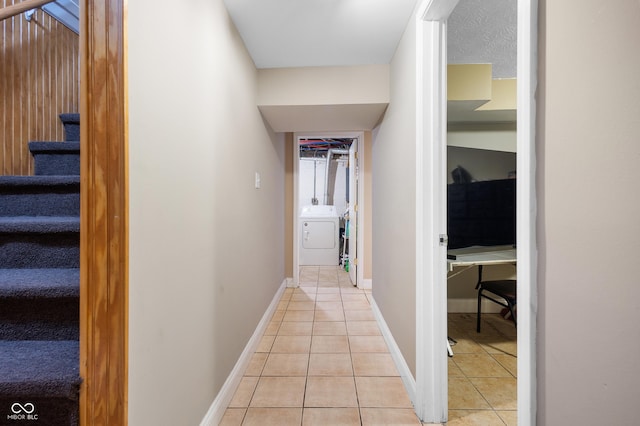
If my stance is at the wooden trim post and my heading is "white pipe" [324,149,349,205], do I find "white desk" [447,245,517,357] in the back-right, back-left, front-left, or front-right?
front-right

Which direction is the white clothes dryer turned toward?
toward the camera

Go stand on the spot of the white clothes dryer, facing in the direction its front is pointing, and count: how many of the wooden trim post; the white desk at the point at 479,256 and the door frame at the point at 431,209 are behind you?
0

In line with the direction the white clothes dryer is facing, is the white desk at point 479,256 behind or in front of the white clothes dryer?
in front

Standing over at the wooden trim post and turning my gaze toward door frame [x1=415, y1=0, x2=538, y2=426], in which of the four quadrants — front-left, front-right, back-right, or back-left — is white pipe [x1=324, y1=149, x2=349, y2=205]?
front-left

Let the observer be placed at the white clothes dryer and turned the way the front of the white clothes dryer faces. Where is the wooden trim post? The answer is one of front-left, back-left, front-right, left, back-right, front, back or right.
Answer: front

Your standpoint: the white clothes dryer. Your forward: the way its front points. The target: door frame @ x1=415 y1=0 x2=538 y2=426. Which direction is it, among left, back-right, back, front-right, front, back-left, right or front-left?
front

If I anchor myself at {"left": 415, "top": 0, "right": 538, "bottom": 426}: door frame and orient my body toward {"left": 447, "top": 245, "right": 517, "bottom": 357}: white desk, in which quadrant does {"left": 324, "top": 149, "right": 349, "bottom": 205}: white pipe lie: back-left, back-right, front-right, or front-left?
front-left
